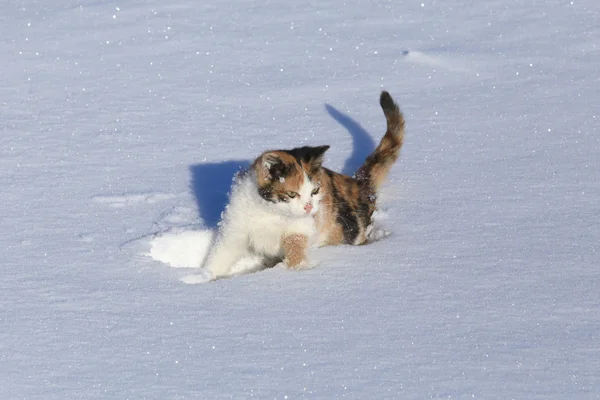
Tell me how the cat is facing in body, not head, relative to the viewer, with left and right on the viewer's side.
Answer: facing the viewer and to the left of the viewer
